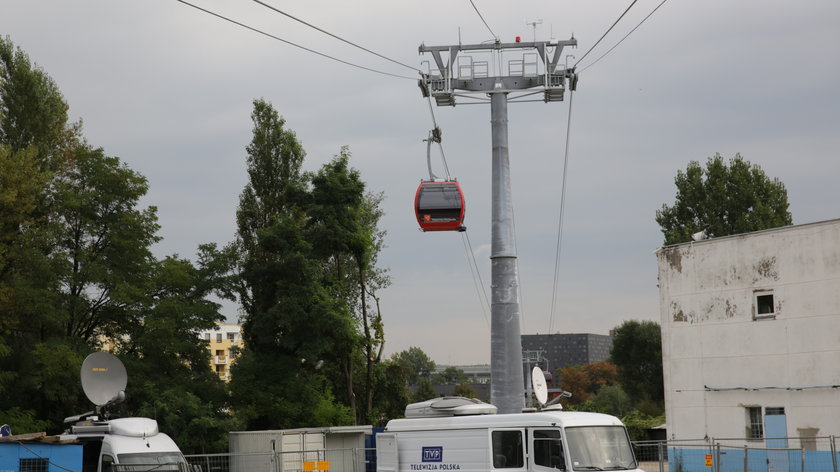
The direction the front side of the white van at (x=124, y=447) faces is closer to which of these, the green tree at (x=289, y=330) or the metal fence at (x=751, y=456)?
the metal fence

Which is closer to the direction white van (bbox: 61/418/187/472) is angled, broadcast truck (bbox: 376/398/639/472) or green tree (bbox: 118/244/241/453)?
the broadcast truck

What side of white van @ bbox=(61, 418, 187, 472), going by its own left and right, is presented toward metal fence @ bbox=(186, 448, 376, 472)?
left

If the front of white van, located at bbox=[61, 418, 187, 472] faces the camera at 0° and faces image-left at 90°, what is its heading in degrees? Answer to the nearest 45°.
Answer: approximately 315°

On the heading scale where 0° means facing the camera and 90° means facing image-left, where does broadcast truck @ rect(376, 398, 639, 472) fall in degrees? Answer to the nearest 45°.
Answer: approximately 315°

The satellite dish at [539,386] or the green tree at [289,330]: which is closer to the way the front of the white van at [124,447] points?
the satellite dish

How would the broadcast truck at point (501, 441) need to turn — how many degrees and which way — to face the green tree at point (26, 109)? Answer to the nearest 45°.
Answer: approximately 180°
